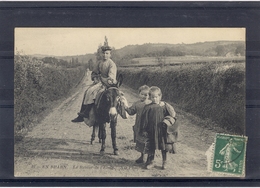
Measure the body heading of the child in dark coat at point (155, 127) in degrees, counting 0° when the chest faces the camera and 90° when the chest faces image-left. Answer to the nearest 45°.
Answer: approximately 0°
